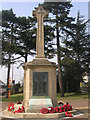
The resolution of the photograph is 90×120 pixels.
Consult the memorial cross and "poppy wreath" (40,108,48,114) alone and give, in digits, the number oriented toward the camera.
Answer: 2

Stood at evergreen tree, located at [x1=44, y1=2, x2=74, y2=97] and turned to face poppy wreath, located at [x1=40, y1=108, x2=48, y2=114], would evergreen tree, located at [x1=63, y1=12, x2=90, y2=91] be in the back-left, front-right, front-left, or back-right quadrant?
back-left

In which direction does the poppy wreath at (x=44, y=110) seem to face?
toward the camera

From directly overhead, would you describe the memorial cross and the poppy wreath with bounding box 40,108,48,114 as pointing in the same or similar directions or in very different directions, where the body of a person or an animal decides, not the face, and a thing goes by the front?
same or similar directions

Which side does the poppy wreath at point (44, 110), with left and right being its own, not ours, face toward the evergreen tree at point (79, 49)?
back

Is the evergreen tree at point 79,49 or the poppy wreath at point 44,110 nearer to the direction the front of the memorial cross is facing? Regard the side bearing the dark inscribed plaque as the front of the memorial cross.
the poppy wreath

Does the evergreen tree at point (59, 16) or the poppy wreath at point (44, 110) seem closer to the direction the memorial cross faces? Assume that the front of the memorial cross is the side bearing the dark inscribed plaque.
the poppy wreath

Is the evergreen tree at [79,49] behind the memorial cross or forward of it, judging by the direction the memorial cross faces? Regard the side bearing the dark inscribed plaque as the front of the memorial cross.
behind

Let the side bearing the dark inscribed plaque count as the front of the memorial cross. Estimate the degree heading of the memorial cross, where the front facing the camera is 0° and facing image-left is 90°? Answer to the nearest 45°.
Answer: approximately 0°

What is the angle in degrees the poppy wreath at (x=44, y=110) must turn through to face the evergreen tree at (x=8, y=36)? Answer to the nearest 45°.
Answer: approximately 180°

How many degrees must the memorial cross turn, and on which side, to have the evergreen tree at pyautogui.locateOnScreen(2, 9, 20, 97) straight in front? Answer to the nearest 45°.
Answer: approximately 180°

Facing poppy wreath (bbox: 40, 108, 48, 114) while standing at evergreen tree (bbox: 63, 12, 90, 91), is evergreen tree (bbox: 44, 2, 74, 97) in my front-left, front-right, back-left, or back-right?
front-right

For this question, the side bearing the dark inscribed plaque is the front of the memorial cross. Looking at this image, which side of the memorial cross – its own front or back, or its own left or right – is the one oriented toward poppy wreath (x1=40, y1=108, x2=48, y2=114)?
front

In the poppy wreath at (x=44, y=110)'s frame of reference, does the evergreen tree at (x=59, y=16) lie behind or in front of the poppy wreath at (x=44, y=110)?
behind
